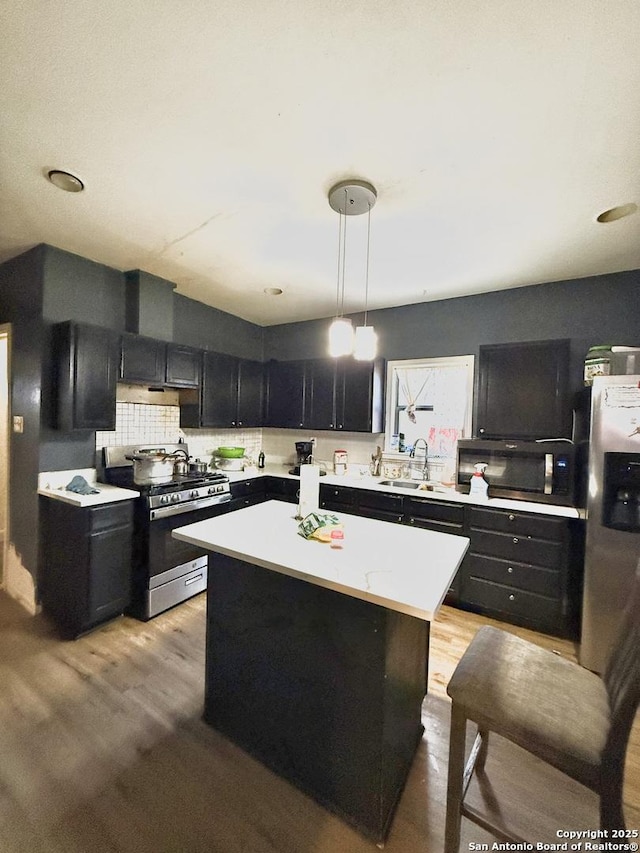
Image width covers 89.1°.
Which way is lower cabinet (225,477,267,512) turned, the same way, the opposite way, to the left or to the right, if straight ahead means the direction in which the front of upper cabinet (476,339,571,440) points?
to the left

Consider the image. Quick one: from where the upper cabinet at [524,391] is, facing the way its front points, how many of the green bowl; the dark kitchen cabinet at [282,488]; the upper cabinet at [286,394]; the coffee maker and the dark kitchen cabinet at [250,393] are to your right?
5

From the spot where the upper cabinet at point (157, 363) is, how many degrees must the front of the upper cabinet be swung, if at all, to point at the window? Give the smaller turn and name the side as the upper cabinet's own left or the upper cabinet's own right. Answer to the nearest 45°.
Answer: approximately 45° to the upper cabinet's own left

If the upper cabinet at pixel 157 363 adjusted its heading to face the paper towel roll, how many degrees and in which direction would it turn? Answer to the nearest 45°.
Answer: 0° — it already faces it

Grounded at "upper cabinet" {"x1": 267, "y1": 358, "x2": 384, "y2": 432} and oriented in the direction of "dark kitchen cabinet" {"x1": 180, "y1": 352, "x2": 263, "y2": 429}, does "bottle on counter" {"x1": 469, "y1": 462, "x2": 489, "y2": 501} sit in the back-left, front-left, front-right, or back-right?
back-left

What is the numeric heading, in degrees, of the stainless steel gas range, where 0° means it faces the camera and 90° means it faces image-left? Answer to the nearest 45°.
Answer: approximately 315°

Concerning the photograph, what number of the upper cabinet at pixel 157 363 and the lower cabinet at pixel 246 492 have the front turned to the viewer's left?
0

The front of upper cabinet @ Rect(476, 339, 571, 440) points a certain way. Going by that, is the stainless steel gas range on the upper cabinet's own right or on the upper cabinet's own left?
on the upper cabinet's own right

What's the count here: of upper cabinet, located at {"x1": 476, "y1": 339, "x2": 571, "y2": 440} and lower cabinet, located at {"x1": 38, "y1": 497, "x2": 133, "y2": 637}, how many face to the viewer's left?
0

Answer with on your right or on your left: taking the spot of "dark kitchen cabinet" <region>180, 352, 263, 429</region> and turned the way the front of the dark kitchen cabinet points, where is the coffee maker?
on your left

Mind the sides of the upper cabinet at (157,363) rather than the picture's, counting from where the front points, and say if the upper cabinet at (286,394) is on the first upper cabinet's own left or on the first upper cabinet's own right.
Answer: on the first upper cabinet's own left

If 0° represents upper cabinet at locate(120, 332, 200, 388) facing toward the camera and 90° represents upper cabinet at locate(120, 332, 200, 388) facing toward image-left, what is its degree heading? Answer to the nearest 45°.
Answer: approximately 315°
